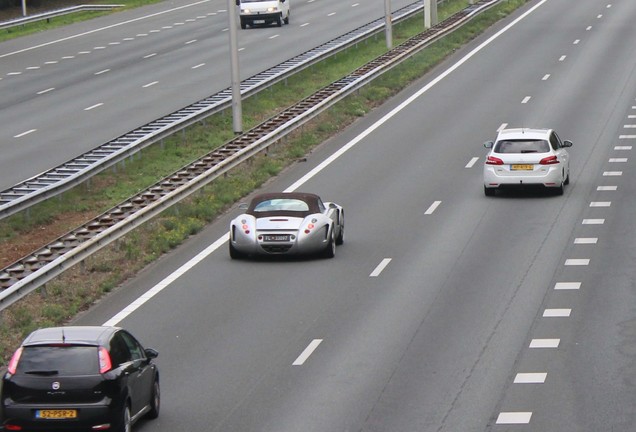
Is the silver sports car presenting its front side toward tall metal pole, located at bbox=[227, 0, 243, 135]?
yes

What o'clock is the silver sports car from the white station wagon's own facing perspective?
The silver sports car is roughly at 7 o'clock from the white station wagon.

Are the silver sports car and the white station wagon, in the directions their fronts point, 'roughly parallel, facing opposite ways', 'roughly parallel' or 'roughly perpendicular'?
roughly parallel

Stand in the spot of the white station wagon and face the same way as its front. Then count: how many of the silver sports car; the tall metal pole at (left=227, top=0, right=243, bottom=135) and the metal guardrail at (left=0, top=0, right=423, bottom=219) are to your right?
0

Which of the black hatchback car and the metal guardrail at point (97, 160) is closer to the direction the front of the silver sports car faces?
the metal guardrail

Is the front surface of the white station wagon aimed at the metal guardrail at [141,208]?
no

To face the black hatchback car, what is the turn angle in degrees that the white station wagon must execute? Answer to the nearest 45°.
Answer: approximately 180°

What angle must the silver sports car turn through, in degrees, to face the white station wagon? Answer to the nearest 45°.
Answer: approximately 45° to its right

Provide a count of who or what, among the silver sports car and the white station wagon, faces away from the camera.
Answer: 2

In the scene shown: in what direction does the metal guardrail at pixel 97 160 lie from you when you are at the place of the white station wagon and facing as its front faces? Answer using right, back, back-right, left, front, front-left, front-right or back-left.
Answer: left

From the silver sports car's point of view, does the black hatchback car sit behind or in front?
behind

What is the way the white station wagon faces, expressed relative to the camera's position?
facing away from the viewer

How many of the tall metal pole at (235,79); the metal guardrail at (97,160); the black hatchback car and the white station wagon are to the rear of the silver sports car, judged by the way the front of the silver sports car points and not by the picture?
1

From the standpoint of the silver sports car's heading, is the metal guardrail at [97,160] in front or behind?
in front

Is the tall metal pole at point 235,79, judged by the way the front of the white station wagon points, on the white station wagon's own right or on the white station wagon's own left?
on the white station wagon's own left

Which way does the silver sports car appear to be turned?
away from the camera

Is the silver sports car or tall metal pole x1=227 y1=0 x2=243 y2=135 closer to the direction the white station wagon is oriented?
the tall metal pole
